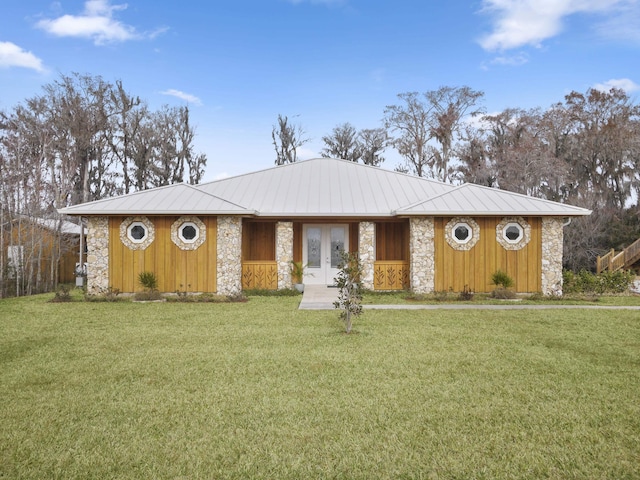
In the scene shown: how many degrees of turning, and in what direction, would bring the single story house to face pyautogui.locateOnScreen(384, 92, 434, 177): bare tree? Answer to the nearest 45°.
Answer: approximately 180°

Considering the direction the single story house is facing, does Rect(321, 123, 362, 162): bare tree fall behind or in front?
behind

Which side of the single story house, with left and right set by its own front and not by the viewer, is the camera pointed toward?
front

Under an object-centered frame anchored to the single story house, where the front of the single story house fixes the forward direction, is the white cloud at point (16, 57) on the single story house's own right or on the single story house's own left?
on the single story house's own right

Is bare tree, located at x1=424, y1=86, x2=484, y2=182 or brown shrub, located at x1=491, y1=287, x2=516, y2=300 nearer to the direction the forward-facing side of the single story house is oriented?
the brown shrub

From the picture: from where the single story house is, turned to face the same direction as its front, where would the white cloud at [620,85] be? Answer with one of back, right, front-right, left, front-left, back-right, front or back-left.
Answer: back-left

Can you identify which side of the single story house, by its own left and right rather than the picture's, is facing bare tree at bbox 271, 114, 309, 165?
back

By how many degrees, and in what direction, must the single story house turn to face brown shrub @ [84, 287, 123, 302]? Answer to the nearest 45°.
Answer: approximately 90° to its right
